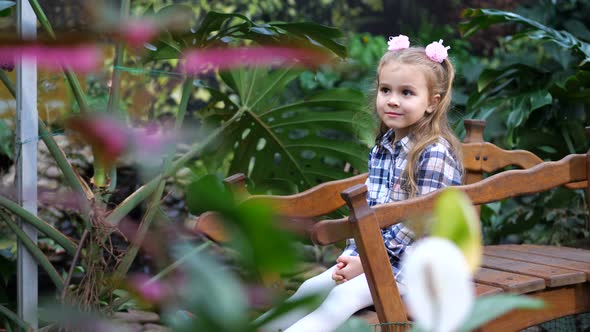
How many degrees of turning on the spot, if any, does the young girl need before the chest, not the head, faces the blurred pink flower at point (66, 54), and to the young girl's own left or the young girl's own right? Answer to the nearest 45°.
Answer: approximately 45° to the young girl's own left

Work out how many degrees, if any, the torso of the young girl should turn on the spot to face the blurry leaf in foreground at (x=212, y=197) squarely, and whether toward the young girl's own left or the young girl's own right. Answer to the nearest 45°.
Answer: approximately 45° to the young girl's own left

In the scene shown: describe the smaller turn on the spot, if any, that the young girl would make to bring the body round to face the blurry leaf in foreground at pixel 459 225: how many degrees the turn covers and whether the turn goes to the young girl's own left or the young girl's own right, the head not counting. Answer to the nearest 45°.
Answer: approximately 45° to the young girl's own left

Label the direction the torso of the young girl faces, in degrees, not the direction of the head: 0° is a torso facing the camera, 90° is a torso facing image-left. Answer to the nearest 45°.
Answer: approximately 45°

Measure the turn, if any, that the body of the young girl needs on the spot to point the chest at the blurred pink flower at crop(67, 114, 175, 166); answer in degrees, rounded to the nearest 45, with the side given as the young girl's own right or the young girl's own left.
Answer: approximately 45° to the young girl's own left

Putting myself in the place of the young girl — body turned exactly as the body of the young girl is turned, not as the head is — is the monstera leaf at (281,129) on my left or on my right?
on my right
